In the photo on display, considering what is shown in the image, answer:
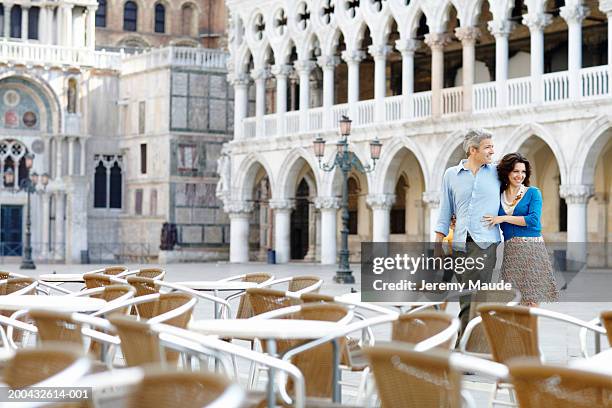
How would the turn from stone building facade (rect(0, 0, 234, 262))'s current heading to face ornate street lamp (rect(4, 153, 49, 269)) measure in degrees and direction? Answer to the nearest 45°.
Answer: approximately 45° to its right

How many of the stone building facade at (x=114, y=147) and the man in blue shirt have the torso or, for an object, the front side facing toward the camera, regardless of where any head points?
2

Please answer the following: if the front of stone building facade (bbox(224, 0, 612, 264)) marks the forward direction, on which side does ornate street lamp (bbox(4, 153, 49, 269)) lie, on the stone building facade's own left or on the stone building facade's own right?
on the stone building facade's own right

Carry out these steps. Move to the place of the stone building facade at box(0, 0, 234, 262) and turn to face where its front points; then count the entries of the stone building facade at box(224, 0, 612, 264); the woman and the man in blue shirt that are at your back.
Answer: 0

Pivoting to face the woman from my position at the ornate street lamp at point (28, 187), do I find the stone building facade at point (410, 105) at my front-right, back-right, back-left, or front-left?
front-left

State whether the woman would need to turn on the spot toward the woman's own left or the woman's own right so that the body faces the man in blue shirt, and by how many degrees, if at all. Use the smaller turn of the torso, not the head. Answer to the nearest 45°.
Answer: approximately 45° to the woman's own right

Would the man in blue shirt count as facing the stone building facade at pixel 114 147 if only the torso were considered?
no

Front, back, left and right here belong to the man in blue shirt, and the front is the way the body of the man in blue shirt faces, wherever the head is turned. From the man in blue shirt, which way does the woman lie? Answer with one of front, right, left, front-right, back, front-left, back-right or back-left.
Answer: left

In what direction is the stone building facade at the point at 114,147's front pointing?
toward the camera

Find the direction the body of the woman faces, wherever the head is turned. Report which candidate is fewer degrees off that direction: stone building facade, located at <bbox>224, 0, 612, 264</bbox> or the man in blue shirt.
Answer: the man in blue shirt

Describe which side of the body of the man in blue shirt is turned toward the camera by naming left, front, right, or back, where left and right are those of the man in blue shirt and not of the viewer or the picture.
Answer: front

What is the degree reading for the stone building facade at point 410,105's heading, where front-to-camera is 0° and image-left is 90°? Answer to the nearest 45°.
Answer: approximately 45°

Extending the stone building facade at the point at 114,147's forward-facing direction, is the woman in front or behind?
in front

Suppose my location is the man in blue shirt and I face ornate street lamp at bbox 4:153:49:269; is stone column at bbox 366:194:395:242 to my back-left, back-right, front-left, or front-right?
front-right

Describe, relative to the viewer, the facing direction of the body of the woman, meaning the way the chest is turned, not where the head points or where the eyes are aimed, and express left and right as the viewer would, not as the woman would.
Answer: facing the viewer and to the left of the viewer

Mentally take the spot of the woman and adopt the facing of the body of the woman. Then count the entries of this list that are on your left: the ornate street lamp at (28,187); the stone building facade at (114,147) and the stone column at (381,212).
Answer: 0
